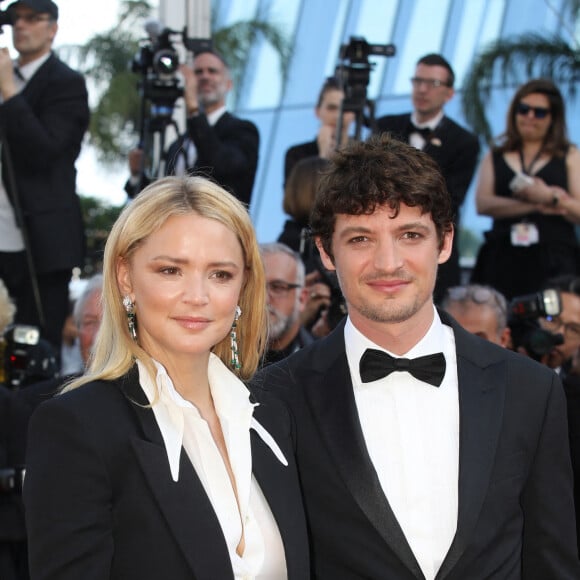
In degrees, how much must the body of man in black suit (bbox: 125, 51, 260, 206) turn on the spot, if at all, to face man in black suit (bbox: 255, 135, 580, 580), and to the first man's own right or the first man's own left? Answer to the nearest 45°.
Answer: approximately 45° to the first man's own left

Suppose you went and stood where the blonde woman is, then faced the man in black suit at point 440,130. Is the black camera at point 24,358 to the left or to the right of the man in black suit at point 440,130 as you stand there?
left

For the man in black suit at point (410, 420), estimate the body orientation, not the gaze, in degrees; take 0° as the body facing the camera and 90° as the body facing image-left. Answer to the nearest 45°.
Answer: approximately 0°

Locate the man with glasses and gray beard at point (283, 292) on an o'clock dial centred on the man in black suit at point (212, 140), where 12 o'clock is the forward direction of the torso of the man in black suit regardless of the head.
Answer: The man with glasses and gray beard is roughly at 10 o'clock from the man in black suit.

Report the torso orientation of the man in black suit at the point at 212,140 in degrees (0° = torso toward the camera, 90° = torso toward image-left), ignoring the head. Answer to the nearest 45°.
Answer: approximately 45°

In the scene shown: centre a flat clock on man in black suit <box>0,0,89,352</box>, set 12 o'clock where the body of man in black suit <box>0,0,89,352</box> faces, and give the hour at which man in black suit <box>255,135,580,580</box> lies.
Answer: man in black suit <box>255,135,580,580</box> is roughly at 10 o'clock from man in black suit <box>0,0,89,352</box>.

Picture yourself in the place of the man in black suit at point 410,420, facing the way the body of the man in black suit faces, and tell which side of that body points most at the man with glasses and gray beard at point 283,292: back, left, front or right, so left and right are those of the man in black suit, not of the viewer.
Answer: back

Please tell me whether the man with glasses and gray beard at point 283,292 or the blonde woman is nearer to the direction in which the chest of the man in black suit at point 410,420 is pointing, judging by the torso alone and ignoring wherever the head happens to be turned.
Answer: the blonde woman
